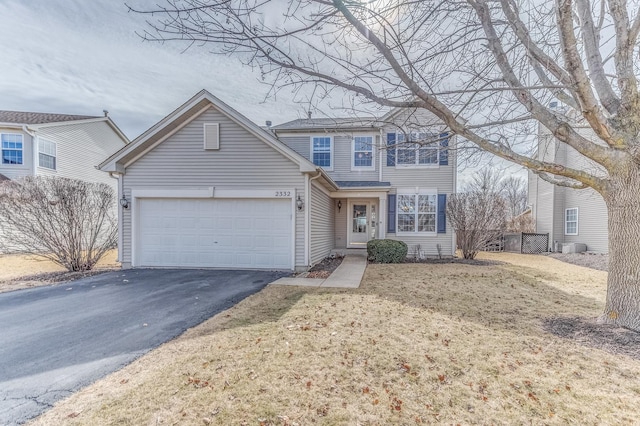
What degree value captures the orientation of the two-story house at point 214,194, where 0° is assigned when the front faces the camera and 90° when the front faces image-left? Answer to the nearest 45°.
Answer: approximately 0°

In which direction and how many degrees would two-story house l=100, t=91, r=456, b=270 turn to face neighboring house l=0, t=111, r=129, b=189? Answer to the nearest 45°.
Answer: approximately 135° to its right

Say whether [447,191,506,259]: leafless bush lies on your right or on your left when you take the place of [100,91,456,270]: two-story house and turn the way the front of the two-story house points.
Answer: on your left

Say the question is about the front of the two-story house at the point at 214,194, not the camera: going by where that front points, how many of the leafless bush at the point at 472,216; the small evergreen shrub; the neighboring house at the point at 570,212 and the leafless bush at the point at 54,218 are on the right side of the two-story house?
1

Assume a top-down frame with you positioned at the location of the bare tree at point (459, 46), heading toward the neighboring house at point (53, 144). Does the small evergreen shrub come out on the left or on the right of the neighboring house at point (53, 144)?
right

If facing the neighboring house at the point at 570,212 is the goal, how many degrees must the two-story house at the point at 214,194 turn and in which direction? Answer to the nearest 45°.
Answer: approximately 90° to its left

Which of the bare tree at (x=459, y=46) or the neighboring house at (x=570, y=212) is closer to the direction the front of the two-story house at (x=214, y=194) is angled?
the bare tree

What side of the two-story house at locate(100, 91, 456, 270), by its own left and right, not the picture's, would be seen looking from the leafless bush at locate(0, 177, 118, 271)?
right

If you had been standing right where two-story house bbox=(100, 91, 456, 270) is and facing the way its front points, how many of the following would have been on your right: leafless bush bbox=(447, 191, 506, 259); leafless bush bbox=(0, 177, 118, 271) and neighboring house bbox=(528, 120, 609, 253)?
1

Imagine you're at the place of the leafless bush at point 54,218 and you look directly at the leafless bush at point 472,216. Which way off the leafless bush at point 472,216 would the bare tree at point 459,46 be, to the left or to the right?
right

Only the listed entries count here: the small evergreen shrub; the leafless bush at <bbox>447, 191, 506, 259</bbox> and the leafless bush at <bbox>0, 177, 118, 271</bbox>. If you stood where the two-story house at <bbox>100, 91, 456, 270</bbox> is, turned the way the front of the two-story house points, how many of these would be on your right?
1
